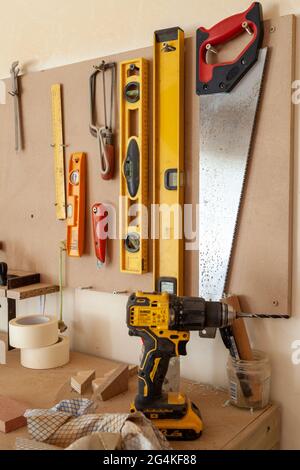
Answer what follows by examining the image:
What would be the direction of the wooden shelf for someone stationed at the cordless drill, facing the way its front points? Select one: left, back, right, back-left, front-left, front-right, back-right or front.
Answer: back-left

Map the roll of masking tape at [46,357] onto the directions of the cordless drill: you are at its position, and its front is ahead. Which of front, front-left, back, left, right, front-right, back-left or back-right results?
back-left

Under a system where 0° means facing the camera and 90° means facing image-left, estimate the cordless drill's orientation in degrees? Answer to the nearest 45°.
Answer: approximately 270°

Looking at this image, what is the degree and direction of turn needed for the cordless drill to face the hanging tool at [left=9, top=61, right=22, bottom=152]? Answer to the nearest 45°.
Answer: approximately 135° to its left
